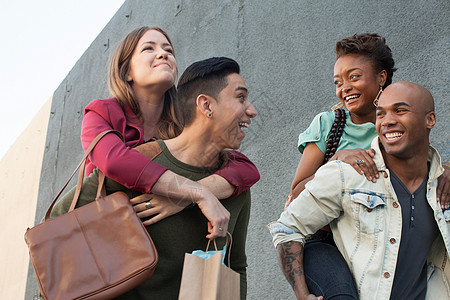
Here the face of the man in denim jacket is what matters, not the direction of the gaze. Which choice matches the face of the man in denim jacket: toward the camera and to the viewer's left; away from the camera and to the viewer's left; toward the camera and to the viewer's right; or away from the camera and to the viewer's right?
toward the camera and to the viewer's left

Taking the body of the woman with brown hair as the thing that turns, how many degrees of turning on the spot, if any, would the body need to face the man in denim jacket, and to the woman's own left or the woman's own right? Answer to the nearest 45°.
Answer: approximately 45° to the woman's own left

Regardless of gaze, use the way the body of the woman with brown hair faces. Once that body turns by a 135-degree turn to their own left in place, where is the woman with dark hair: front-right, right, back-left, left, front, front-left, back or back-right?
right

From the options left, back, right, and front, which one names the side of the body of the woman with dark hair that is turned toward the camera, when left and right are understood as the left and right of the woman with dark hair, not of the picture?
front

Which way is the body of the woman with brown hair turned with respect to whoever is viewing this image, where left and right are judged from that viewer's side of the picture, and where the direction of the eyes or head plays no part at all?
facing the viewer and to the right of the viewer

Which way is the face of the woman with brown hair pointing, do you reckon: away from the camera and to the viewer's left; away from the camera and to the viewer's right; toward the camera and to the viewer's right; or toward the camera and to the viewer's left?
toward the camera and to the viewer's right
